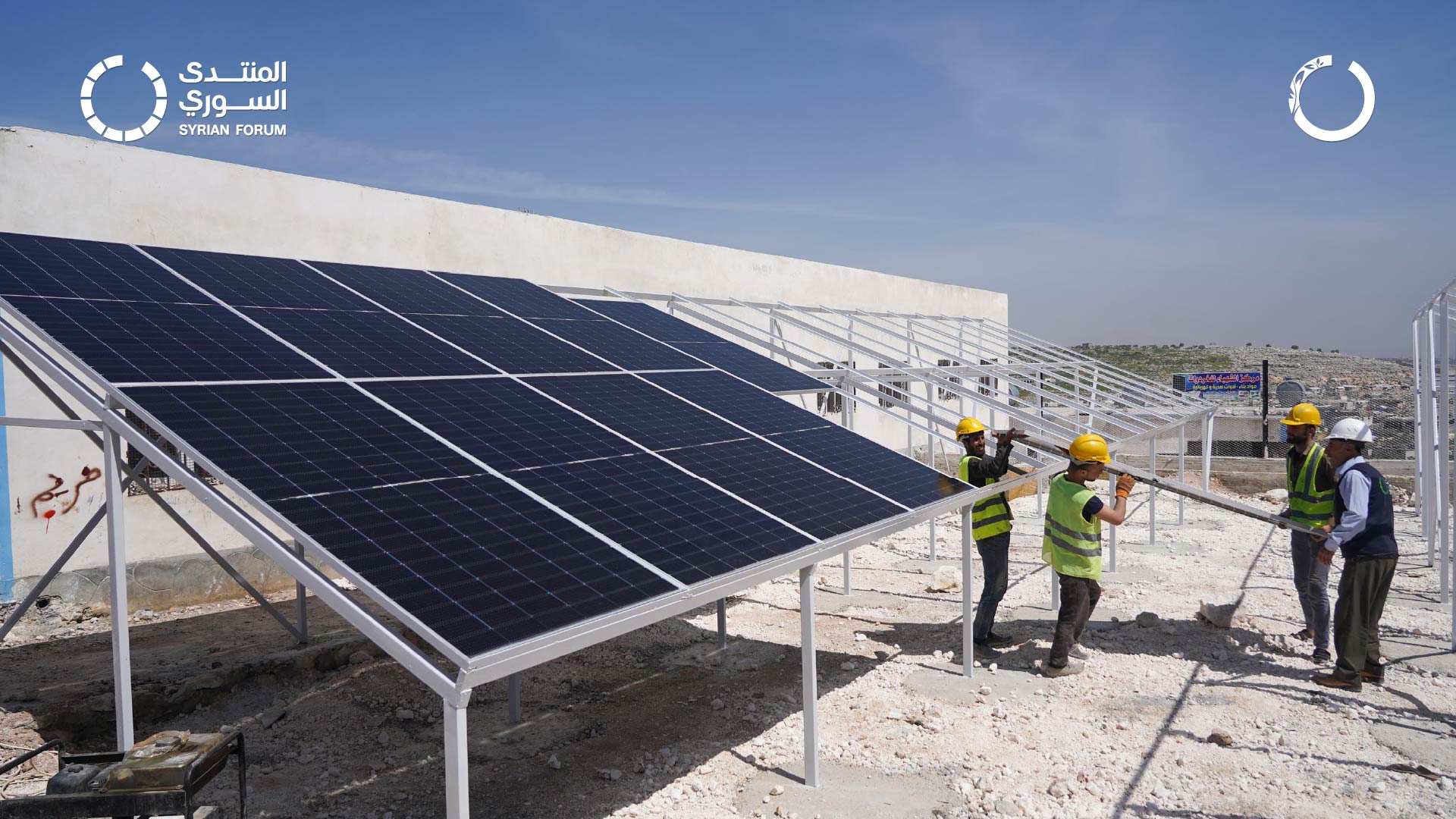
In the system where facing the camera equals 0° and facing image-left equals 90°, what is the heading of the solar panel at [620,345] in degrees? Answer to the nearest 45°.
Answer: approximately 315°

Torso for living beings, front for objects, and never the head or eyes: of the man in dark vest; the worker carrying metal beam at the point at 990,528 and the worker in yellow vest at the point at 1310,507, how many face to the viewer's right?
1

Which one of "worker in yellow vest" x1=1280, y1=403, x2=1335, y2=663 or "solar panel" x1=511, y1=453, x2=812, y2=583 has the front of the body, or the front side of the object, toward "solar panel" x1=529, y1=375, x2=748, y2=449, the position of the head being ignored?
the worker in yellow vest

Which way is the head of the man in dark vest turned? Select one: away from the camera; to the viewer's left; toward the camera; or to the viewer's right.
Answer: to the viewer's left

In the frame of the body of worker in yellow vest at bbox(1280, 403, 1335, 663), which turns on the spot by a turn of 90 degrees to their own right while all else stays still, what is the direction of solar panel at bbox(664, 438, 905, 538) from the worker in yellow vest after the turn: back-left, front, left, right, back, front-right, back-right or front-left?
left

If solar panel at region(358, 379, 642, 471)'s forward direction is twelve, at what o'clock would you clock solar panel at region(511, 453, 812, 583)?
solar panel at region(511, 453, 812, 583) is roughly at 12 o'clock from solar panel at region(358, 379, 642, 471).

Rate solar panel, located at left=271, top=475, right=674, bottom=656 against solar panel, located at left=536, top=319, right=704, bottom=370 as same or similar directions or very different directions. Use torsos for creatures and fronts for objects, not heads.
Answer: same or similar directions

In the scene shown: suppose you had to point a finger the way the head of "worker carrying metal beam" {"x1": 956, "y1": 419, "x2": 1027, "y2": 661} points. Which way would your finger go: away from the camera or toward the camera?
toward the camera

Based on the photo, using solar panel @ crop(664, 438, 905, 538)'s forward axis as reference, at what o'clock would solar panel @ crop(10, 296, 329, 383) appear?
solar panel @ crop(10, 296, 329, 383) is roughly at 4 o'clock from solar panel @ crop(664, 438, 905, 538).

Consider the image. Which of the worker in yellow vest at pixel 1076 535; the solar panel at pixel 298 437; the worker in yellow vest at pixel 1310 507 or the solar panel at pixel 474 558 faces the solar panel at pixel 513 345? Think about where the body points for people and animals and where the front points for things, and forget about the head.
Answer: the worker in yellow vest at pixel 1310 507

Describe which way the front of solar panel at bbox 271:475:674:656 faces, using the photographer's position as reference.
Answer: facing the viewer and to the right of the viewer

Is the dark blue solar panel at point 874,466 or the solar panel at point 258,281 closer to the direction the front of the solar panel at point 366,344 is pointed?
the dark blue solar panel

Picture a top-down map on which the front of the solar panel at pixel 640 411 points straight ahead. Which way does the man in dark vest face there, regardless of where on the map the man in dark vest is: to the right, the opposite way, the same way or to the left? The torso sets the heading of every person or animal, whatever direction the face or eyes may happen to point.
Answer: the opposite way

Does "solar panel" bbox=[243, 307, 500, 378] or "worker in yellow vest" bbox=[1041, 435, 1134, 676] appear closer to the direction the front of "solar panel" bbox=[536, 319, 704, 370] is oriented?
the worker in yellow vest

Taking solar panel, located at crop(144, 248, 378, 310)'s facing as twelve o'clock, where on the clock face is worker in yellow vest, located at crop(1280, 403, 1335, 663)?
The worker in yellow vest is roughly at 11 o'clock from the solar panel.

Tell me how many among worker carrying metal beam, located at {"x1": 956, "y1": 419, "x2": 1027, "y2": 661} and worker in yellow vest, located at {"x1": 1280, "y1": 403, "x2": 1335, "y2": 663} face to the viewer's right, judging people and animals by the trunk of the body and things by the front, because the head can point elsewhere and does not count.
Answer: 1

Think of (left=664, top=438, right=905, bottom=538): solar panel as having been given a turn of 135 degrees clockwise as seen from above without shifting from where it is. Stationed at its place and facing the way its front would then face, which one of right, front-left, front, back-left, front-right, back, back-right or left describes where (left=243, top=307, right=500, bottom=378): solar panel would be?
front

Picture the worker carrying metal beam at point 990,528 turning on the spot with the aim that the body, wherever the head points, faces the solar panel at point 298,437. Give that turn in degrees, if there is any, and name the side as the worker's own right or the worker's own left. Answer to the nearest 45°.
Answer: approximately 135° to the worker's own right

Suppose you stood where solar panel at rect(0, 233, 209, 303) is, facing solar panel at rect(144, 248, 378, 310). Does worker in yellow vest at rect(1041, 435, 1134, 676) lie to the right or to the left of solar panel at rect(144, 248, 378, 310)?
right

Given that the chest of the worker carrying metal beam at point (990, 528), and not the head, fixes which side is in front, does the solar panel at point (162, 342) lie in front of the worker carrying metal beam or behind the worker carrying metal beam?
behind

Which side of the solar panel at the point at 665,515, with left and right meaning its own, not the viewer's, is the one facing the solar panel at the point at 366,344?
back
